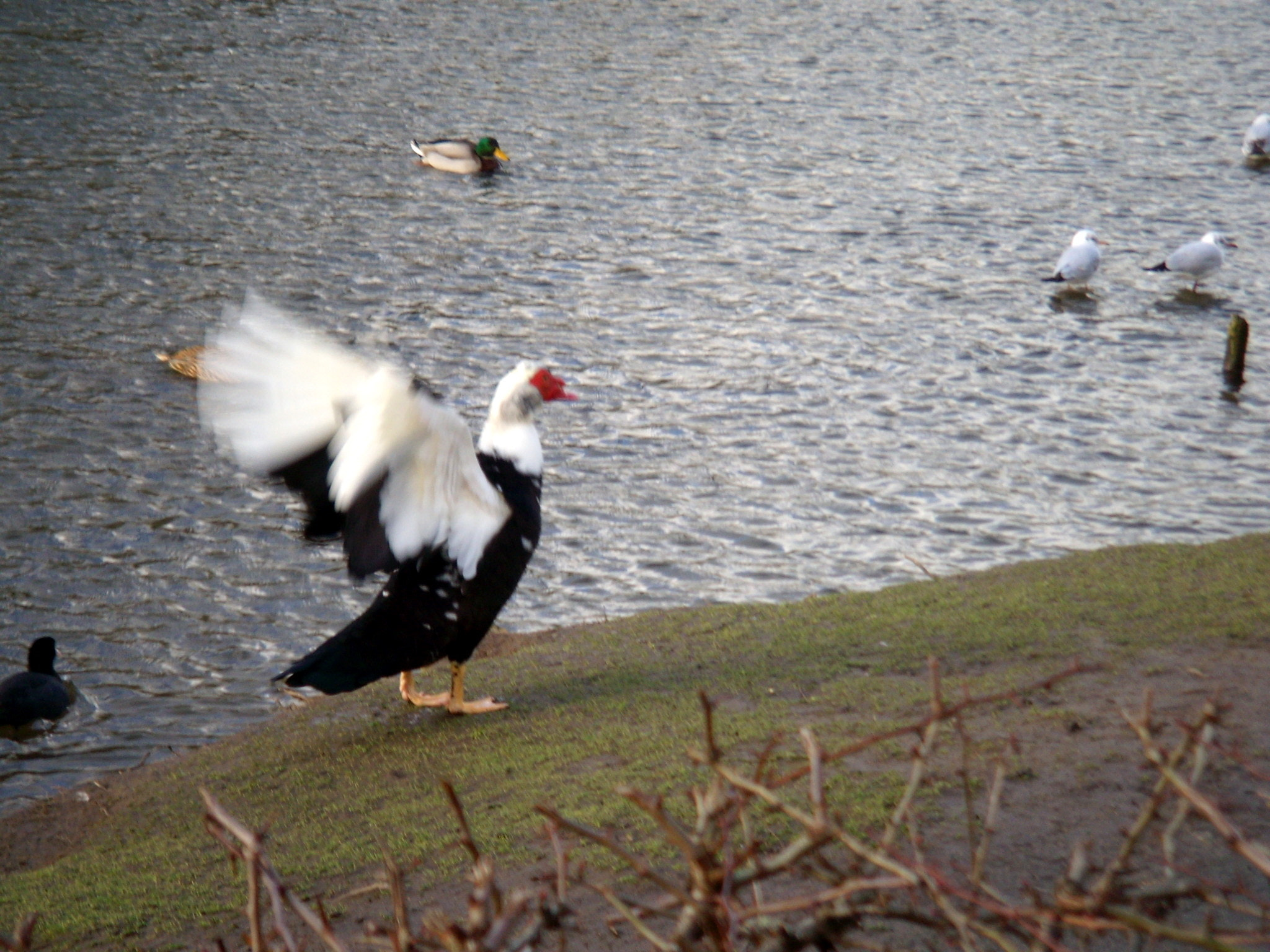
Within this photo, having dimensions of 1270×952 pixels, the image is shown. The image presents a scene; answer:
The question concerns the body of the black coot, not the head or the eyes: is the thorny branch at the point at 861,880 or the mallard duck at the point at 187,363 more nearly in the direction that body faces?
the mallard duck

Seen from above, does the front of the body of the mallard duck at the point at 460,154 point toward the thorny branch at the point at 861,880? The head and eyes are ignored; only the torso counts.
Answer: no

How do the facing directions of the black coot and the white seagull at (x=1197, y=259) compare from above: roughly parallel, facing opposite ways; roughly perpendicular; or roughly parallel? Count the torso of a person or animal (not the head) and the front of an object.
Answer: roughly perpendicular

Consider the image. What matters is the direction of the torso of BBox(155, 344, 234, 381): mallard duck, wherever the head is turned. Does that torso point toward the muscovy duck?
no

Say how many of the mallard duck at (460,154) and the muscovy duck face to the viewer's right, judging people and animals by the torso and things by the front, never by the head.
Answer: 2

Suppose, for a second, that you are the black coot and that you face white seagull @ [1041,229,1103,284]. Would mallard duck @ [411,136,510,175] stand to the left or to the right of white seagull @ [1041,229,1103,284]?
left

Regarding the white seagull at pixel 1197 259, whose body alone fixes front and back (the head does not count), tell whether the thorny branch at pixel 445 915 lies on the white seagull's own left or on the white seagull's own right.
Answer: on the white seagull's own right

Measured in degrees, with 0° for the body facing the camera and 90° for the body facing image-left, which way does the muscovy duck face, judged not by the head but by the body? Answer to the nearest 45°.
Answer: approximately 270°

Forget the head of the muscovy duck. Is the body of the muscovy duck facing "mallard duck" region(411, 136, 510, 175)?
no

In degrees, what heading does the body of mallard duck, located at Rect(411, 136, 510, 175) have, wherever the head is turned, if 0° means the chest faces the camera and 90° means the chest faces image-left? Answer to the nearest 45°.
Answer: approximately 270°

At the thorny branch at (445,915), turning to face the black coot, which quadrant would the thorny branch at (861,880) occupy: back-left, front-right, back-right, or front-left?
back-right
